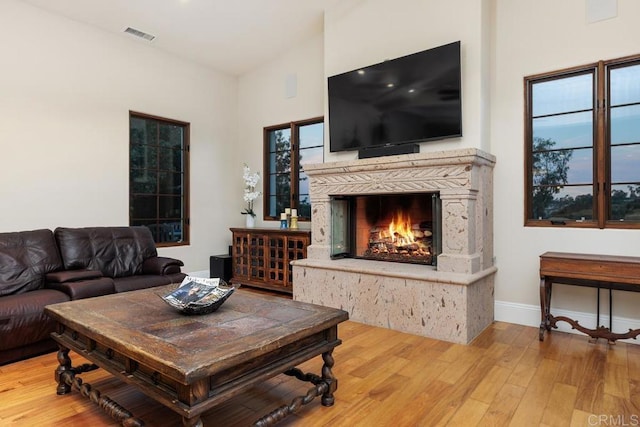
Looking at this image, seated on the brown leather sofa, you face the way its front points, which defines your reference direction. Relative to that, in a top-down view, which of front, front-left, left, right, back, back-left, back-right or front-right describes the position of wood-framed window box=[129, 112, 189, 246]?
left

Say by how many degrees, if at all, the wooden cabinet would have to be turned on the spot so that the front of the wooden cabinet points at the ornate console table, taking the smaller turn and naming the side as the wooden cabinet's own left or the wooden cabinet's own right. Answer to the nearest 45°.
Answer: approximately 90° to the wooden cabinet's own left

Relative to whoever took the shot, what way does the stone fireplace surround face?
facing the viewer and to the left of the viewer

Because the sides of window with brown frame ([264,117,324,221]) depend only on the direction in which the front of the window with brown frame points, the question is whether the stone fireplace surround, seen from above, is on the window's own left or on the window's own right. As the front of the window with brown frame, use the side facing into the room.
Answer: on the window's own left

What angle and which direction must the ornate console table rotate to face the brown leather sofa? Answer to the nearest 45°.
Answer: approximately 45° to its right

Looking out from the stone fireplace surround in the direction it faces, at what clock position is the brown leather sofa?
The brown leather sofa is roughly at 1 o'clock from the stone fireplace surround.

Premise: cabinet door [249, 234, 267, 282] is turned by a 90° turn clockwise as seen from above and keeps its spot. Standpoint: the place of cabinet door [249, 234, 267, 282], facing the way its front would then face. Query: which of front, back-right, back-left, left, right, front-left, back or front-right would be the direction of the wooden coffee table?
back-left

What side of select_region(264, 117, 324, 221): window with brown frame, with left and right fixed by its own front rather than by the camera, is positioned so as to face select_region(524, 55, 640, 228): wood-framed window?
left

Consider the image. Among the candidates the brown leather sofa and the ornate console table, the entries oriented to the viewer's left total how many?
0

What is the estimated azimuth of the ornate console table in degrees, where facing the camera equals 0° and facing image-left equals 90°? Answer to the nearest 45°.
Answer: approximately 0°

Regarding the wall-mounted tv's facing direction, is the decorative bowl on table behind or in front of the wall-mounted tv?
in front
